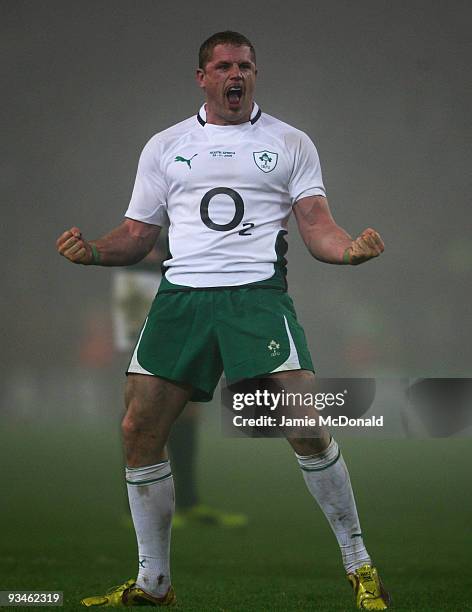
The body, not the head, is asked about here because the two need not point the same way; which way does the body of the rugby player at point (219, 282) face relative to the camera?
toward the camera
